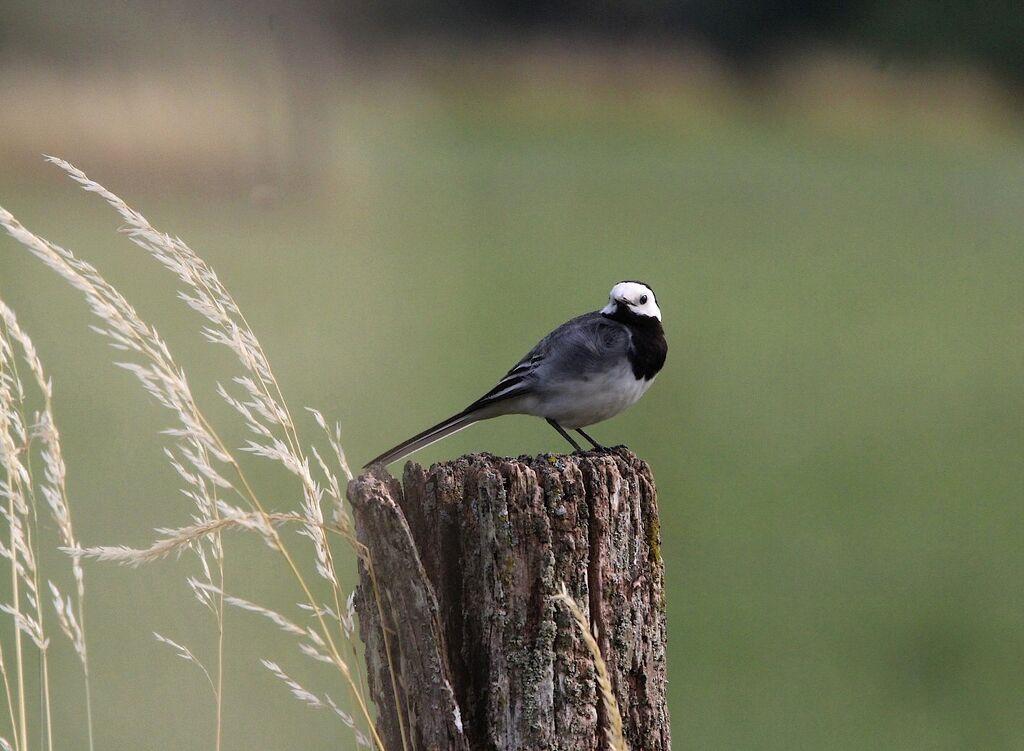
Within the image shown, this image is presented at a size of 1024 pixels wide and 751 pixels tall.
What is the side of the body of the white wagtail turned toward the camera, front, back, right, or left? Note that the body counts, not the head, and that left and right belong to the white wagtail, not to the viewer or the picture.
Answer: right

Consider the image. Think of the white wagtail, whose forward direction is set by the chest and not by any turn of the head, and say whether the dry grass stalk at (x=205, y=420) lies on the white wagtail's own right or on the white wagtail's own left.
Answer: on the white wagtail's own right

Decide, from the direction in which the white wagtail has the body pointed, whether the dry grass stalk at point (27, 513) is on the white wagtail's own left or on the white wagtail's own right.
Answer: on the white wagtail's own right
